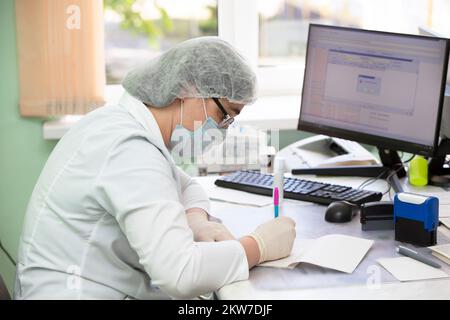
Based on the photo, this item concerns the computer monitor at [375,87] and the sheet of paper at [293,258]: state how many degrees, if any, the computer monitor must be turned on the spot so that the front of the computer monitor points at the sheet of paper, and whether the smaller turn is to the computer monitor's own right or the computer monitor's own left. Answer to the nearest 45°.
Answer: approximately 45° to the computer monitor's own left

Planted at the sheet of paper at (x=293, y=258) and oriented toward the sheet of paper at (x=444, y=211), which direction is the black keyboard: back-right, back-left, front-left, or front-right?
front-left

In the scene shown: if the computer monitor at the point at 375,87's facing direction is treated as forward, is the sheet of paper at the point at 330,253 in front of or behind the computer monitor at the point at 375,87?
in front

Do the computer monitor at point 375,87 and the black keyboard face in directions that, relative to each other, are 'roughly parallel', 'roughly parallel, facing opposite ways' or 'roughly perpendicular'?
roughly parallel

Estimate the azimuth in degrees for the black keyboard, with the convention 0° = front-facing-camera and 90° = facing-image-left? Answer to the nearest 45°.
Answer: approximately 45°

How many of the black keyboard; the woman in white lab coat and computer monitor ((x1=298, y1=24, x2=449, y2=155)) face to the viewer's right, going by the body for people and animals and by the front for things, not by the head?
1

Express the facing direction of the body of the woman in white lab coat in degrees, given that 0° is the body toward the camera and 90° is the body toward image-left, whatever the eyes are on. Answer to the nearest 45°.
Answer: approximately 270°

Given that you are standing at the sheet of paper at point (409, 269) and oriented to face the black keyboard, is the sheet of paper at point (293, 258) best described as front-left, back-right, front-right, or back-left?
front-left

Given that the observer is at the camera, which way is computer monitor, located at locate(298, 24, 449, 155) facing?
facing the viewer and to the left of the viewer

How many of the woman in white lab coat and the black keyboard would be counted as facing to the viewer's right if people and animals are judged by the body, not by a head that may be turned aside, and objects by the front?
1

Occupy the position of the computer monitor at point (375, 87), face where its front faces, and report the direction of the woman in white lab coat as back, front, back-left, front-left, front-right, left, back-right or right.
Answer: front

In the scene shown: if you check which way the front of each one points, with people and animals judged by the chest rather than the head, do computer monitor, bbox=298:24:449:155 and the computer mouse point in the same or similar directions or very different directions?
very different directions

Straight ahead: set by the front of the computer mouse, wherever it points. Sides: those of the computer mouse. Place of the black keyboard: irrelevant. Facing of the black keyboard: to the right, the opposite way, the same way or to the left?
the opposite way
